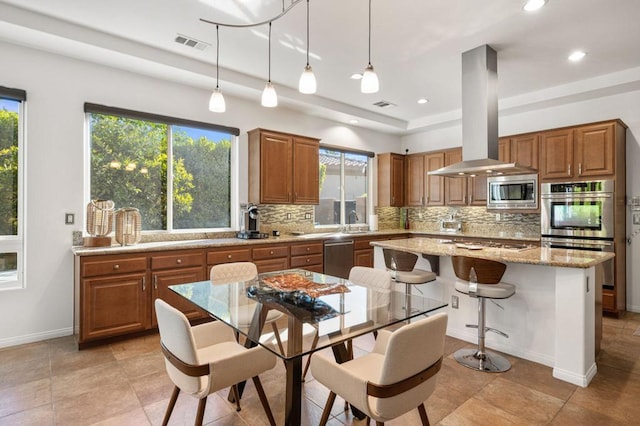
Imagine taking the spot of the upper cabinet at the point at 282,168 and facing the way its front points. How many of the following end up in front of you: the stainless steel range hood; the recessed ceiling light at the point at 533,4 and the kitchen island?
3

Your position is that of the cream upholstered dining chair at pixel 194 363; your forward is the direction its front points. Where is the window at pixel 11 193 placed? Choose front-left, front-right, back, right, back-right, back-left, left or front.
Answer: left

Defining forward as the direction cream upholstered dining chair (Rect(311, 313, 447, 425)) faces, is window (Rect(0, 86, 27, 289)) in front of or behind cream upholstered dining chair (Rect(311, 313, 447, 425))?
in front

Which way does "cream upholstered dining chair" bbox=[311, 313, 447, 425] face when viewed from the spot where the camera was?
facing away from the viewer and to the left of the viewer

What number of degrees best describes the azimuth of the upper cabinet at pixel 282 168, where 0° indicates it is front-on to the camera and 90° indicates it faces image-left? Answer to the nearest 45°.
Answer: approximately 315°

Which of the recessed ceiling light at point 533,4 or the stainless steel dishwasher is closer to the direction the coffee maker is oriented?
the recessed ceiling light

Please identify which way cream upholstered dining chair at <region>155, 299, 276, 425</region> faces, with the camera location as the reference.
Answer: facing away from the viewer and to the right of the viewer

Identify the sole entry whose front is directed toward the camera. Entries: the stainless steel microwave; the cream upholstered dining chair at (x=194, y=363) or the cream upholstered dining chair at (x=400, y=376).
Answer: the stainless steel microwave

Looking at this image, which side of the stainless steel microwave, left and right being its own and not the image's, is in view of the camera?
front

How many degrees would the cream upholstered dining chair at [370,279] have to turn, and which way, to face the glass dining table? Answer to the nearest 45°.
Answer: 0° — it already faces it

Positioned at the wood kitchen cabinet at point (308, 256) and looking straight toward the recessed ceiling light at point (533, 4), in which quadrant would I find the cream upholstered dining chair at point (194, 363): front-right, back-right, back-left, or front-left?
front-right

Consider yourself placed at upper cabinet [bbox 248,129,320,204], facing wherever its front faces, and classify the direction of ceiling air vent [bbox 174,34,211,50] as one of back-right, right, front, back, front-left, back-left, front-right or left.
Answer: right

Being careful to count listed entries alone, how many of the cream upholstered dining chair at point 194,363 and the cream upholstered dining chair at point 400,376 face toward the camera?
0

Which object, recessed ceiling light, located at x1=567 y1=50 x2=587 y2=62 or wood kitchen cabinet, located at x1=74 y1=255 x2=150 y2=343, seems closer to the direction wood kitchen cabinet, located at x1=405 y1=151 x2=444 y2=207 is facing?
the wood kitchen cabinet

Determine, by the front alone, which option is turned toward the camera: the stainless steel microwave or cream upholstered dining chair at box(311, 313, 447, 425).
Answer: the stainless steel microwave
